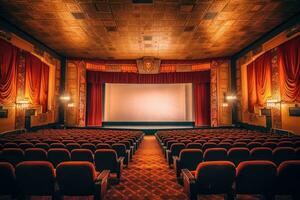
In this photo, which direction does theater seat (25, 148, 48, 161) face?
away from the camera

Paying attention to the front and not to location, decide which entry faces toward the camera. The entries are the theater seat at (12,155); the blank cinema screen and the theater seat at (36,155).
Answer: the blank cinema screen

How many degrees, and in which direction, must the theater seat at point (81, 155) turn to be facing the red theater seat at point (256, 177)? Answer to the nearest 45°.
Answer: approximately 135° to its right

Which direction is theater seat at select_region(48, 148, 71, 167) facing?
away from the camera

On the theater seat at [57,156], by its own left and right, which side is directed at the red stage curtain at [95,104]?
front

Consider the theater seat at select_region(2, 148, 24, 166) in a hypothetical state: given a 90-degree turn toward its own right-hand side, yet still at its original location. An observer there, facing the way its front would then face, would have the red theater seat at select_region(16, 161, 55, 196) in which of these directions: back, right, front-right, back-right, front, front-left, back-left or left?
right

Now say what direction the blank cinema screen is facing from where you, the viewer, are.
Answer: facing the viewer

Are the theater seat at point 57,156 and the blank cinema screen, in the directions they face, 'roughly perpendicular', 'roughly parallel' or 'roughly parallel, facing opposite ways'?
roughly parallel, facing opposite ways

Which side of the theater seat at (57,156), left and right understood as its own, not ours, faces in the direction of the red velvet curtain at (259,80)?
right

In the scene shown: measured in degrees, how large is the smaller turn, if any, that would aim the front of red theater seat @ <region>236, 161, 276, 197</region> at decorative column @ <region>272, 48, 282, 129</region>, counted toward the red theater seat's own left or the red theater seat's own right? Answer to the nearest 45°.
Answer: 0° — it already faces it

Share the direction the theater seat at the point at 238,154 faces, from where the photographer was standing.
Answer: facing away from the viewer

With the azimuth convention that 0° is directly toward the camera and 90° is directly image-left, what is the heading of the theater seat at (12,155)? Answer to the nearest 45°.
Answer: approximately 180°

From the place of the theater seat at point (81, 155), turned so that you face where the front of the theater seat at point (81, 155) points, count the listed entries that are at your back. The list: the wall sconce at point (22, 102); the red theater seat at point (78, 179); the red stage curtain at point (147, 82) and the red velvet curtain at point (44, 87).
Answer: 1

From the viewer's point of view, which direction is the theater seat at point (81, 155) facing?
away from the camera

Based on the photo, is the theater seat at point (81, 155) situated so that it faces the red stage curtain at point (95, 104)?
yes

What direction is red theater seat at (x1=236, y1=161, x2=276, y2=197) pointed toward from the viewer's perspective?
away from the camera

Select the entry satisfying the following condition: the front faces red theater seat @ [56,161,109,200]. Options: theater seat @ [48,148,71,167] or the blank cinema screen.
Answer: the blank cinema screen
